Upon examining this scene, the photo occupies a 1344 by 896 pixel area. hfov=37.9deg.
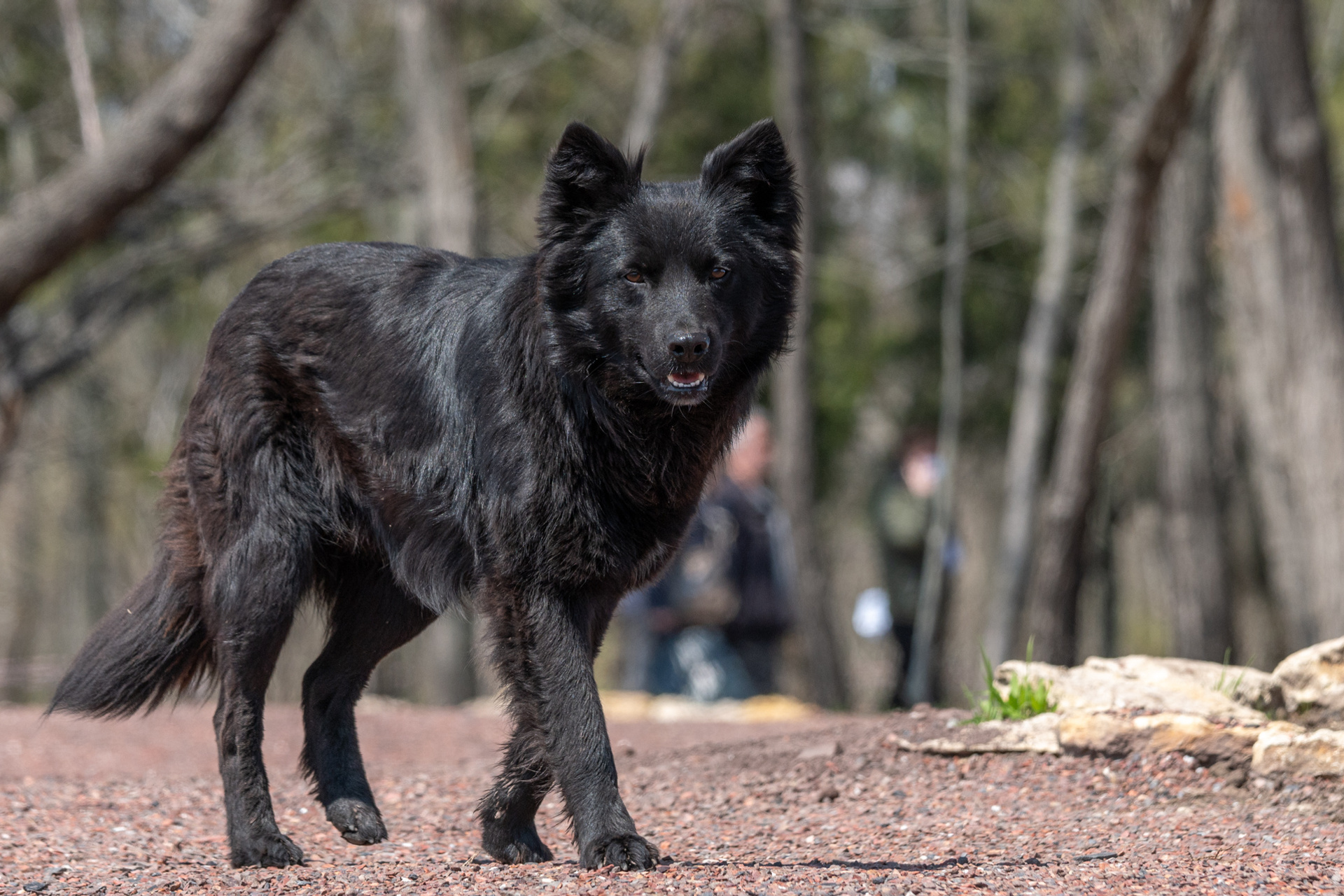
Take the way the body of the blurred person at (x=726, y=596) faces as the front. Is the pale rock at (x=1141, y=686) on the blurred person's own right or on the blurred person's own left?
on the blurred person's own left

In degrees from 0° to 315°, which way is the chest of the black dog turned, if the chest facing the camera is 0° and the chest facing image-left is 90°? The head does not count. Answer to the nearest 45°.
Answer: approximately 315°

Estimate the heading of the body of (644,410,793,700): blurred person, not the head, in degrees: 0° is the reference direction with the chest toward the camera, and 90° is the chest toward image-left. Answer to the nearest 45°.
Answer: approximately 45°

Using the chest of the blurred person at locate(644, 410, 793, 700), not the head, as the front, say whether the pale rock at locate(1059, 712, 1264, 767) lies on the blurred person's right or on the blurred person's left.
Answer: on the blurred person's left

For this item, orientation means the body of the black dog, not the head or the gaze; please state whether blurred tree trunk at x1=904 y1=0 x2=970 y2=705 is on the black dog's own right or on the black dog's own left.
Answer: on the black dog's own left

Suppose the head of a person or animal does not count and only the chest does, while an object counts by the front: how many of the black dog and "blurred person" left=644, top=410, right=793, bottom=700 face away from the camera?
0
